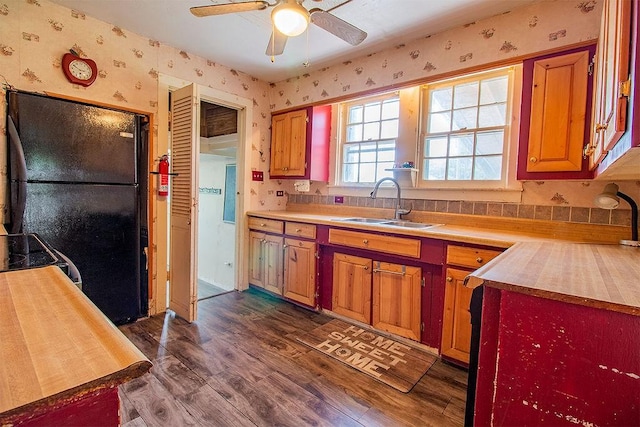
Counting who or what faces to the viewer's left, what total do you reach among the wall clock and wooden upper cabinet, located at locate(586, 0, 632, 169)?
1

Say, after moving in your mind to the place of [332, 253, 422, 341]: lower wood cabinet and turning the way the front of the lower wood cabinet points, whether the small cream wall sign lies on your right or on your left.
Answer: on your right

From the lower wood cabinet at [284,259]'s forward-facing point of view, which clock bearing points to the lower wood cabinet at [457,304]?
the lower wood cabinet at [457,304] is roughly at 9 o'clock from the lower wood cabinet at [284,259].

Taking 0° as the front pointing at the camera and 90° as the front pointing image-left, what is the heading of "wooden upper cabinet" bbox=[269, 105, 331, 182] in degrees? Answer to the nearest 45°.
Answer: approximately 45°

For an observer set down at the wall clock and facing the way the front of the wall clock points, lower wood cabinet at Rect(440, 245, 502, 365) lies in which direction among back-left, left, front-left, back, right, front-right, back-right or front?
front-left

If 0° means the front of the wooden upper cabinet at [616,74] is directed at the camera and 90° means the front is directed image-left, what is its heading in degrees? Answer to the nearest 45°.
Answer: approximately 90°

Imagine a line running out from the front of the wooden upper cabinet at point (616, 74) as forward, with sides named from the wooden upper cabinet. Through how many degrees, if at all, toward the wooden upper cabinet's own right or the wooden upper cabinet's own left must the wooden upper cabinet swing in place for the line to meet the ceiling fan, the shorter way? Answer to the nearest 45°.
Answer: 0° — it already faces it

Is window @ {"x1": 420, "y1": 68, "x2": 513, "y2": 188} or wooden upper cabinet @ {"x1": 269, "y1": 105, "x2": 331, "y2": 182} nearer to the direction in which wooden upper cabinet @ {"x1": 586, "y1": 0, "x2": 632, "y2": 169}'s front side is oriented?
the wooden upper cabinet

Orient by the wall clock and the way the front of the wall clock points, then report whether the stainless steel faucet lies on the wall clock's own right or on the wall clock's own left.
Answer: on the wall clock's own left

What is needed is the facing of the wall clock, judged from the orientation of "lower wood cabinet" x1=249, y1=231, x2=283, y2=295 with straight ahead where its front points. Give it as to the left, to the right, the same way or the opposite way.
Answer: to the left

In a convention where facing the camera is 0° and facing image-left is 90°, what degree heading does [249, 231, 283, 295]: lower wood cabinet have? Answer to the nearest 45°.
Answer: approximately 45°
